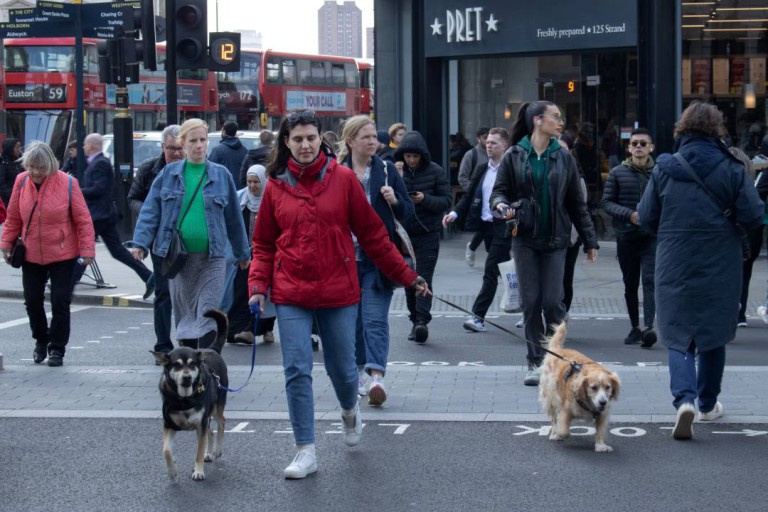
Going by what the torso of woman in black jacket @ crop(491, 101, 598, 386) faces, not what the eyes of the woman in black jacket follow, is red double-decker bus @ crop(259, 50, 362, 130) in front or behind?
behind

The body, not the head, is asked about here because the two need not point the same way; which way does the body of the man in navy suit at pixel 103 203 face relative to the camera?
to the viewer's left

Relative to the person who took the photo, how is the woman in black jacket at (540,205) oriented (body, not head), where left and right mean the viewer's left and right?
facing the viewer

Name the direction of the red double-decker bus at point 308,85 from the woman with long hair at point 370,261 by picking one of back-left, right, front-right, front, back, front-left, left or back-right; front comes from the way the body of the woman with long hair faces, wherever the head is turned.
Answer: back

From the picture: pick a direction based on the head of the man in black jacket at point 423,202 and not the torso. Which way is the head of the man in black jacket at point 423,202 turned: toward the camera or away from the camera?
toward the camera

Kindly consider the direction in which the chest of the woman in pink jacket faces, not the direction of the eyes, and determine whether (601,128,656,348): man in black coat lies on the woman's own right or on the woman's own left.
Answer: on the woman's own left

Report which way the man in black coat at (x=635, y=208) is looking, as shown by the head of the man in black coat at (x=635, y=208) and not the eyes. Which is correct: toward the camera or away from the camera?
toward the camera

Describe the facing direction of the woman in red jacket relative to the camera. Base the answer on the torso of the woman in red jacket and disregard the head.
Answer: toward the camera

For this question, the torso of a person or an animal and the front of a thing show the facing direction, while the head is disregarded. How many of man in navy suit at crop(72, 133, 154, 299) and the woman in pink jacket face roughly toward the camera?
1

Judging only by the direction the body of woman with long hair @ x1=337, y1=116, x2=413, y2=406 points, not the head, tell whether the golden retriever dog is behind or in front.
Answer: in front

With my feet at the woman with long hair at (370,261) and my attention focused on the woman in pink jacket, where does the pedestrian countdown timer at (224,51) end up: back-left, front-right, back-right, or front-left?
front-right

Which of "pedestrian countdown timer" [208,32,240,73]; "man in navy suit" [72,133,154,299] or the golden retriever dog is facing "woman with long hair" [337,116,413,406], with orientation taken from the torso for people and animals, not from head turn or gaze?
the pedestrian countdown timer

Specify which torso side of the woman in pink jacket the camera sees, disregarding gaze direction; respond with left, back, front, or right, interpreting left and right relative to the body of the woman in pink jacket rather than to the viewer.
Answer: front

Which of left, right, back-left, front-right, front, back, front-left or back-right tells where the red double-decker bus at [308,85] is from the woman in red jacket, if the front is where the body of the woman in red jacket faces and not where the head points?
back

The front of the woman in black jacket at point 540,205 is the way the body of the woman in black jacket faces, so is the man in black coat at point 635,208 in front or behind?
behind

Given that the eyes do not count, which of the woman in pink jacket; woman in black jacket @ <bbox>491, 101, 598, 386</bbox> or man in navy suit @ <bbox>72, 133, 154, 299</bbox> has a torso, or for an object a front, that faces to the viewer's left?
the man in navy suit
